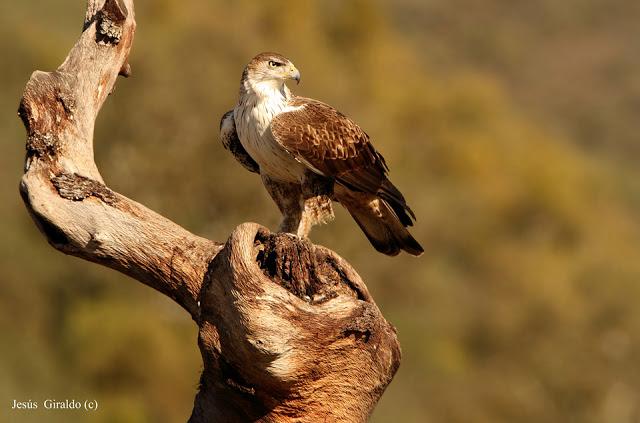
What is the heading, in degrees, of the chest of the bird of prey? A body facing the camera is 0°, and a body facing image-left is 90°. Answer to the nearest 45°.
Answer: approximately 45°
